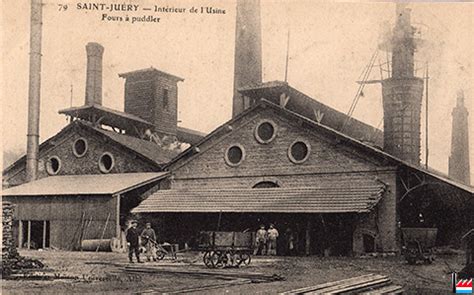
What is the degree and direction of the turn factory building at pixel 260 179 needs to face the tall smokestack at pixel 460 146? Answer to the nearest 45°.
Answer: approximately 135° to its left

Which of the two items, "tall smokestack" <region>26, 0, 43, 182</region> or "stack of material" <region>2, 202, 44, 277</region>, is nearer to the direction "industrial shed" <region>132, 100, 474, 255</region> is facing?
the stack of material

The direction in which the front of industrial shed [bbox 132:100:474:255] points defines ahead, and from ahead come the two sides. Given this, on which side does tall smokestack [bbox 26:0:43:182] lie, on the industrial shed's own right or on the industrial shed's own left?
on the industrial shed's own right

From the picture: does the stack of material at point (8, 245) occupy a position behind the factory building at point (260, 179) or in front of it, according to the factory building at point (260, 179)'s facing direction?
in front

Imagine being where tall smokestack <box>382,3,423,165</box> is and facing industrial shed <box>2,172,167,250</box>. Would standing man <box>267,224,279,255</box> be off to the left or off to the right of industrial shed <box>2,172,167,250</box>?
left

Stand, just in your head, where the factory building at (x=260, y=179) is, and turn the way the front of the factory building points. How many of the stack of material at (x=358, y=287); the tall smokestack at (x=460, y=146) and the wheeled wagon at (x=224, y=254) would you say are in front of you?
2

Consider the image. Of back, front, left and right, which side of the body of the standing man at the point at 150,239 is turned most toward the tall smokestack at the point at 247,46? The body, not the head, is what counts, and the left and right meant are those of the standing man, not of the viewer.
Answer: back

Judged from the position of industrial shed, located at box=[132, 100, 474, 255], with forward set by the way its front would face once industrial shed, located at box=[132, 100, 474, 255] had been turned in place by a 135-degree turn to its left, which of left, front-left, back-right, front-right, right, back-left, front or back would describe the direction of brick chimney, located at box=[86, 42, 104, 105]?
left

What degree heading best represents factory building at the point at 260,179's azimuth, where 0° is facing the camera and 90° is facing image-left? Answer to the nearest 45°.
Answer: approximately 0°

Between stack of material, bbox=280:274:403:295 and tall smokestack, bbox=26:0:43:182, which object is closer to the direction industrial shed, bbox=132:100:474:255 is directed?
the stack of material
